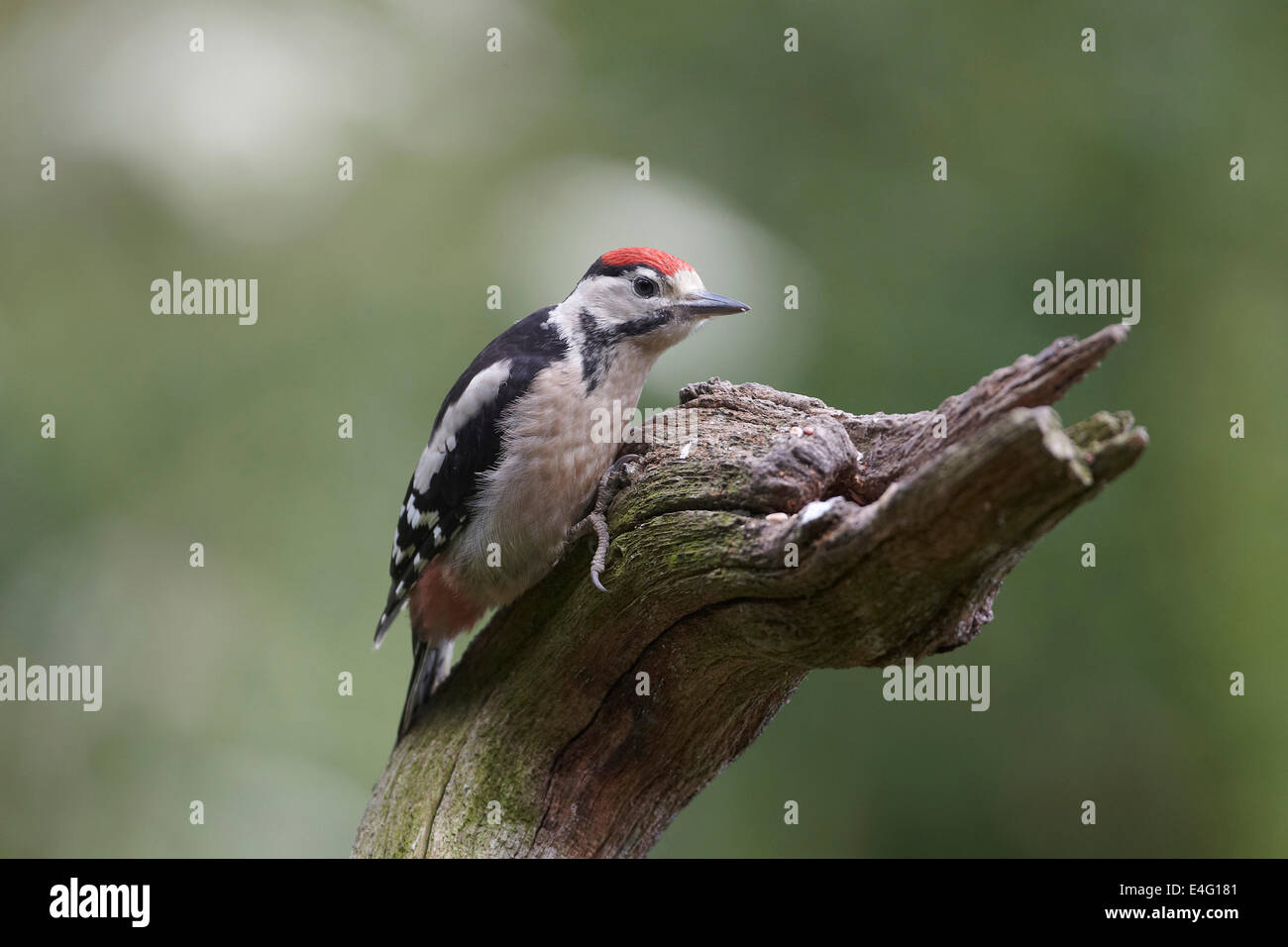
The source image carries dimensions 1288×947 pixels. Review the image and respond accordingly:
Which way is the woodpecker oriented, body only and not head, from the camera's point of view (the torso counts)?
to the viewer's right
